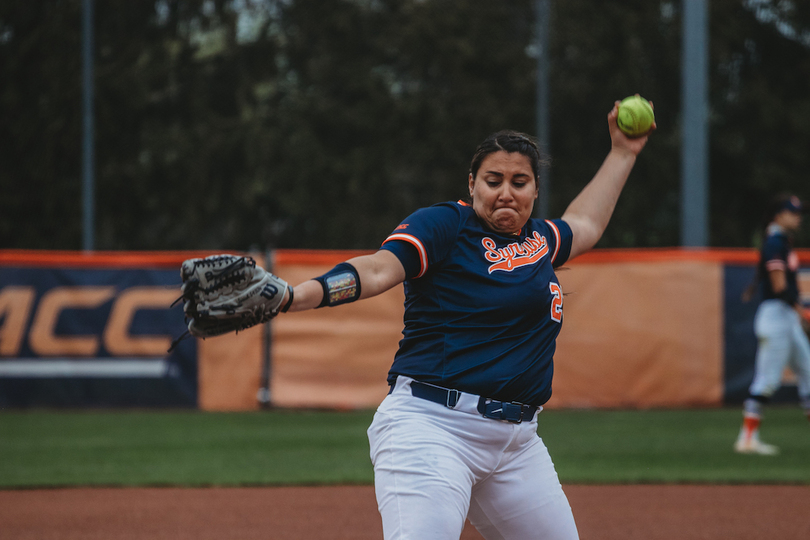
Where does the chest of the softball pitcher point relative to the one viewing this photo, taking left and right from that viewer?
facing the viewer and to the right of the viewer

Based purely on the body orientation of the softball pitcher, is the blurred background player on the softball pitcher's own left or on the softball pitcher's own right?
on the softball pitcher's own left

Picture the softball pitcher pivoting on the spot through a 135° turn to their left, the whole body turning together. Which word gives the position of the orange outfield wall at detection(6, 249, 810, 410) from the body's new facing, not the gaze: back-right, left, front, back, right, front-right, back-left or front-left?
front
